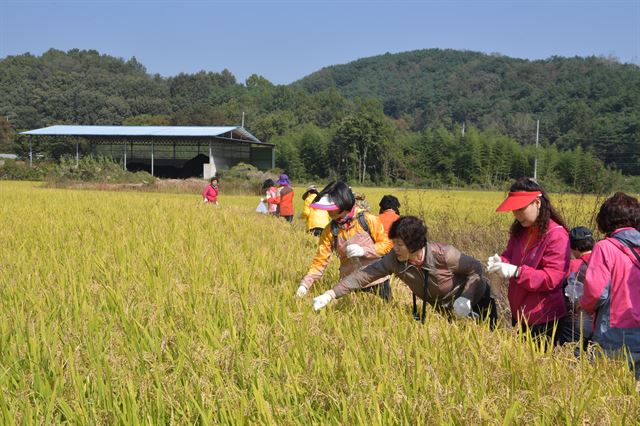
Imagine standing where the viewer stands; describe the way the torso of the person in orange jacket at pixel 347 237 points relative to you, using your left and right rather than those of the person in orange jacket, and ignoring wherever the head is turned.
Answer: facing the viewer and to the left of the viewer

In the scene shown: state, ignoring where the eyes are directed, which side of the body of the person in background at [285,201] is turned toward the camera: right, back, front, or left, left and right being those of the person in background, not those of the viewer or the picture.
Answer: left

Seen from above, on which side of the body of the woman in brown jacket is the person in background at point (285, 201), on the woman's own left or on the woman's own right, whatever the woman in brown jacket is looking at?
on the woman's own right

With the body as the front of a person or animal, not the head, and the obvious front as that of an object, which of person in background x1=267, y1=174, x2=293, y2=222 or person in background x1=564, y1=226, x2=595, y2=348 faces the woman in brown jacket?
person in background x1=564, y1=226, x2=595, y2=348

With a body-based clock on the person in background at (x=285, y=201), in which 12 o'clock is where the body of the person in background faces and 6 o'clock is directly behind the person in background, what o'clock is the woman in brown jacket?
The woman in brown jacket is roughly at 9 o'clock from the person in background.

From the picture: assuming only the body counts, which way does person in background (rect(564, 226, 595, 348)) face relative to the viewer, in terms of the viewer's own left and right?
facing to the left of the viewer

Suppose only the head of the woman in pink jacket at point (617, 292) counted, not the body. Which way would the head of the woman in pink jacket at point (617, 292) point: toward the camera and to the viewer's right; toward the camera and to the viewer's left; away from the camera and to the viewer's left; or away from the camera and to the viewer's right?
away from the camera and to the viewer's left

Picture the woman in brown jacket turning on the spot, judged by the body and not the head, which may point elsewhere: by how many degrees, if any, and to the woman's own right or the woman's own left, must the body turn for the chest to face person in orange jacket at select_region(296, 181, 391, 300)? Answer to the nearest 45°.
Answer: approximately 90° to the woman's own right

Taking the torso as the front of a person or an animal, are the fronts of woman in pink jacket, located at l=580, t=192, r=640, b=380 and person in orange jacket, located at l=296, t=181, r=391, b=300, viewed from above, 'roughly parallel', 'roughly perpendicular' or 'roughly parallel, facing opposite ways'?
roughly perpendicular
